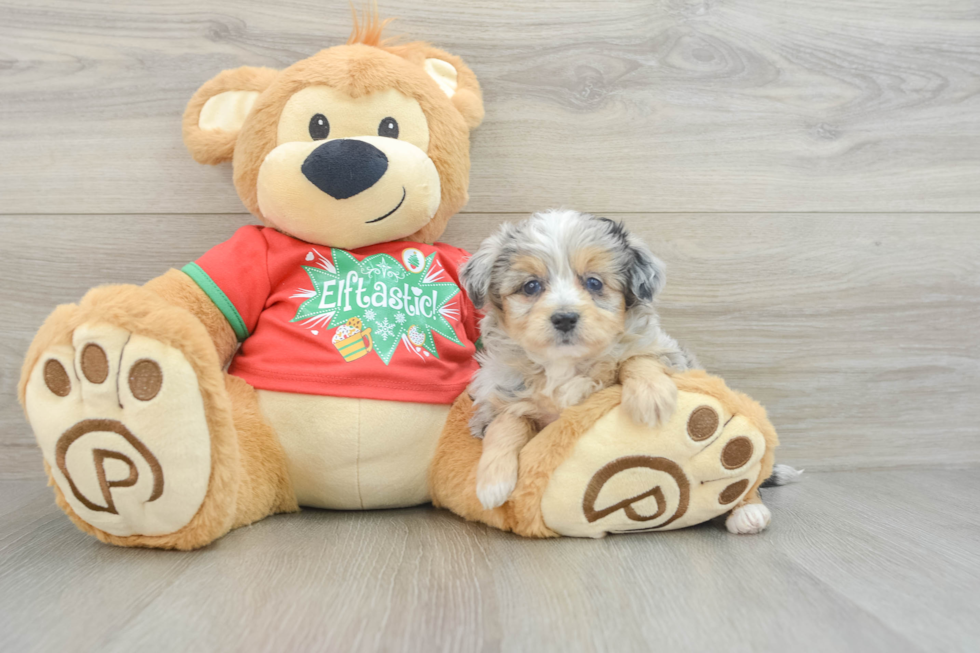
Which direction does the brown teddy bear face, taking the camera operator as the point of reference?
facing the viewer
